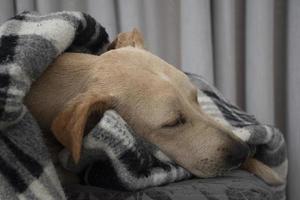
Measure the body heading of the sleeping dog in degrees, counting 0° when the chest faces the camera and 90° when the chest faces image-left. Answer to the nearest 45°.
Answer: approximately 270°
